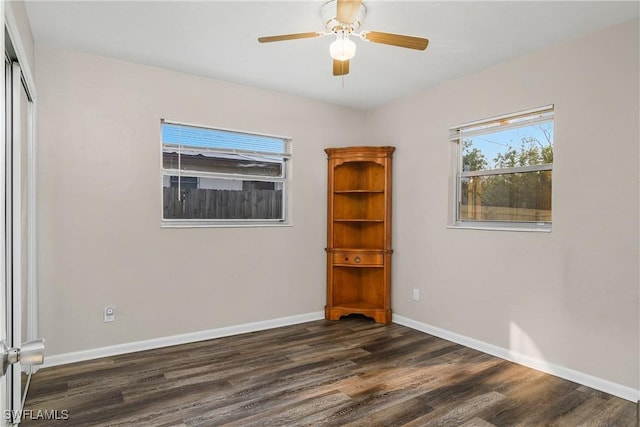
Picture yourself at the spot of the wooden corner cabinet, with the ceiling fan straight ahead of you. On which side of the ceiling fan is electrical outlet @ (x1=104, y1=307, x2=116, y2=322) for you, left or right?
right

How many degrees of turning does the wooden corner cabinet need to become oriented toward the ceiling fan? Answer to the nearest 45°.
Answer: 0° — it already faces it

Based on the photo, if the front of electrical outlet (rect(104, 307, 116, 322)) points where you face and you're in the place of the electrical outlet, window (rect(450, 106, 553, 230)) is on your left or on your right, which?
on your left

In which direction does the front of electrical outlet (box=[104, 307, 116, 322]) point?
toward the camera

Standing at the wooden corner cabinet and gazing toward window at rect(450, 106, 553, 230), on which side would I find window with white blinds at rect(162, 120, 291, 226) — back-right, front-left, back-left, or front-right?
back-right

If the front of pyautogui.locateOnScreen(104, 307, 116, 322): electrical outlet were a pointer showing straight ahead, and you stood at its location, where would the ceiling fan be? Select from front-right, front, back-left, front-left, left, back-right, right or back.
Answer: front-left

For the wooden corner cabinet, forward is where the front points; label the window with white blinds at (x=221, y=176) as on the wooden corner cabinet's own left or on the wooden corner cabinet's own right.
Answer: on the wooden corner cabinet's own right

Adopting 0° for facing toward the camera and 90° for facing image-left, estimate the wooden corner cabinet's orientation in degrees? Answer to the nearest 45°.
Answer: approximately 0°

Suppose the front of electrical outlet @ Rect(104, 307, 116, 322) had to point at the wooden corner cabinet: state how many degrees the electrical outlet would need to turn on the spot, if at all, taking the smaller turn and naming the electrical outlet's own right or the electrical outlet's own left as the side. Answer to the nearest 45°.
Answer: approximately 90° to the electrical outlet's own left

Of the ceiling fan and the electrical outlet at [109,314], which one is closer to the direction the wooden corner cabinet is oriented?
the ceiling fan

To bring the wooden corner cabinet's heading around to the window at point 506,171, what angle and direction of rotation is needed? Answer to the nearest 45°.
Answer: approximately 45° to its left
